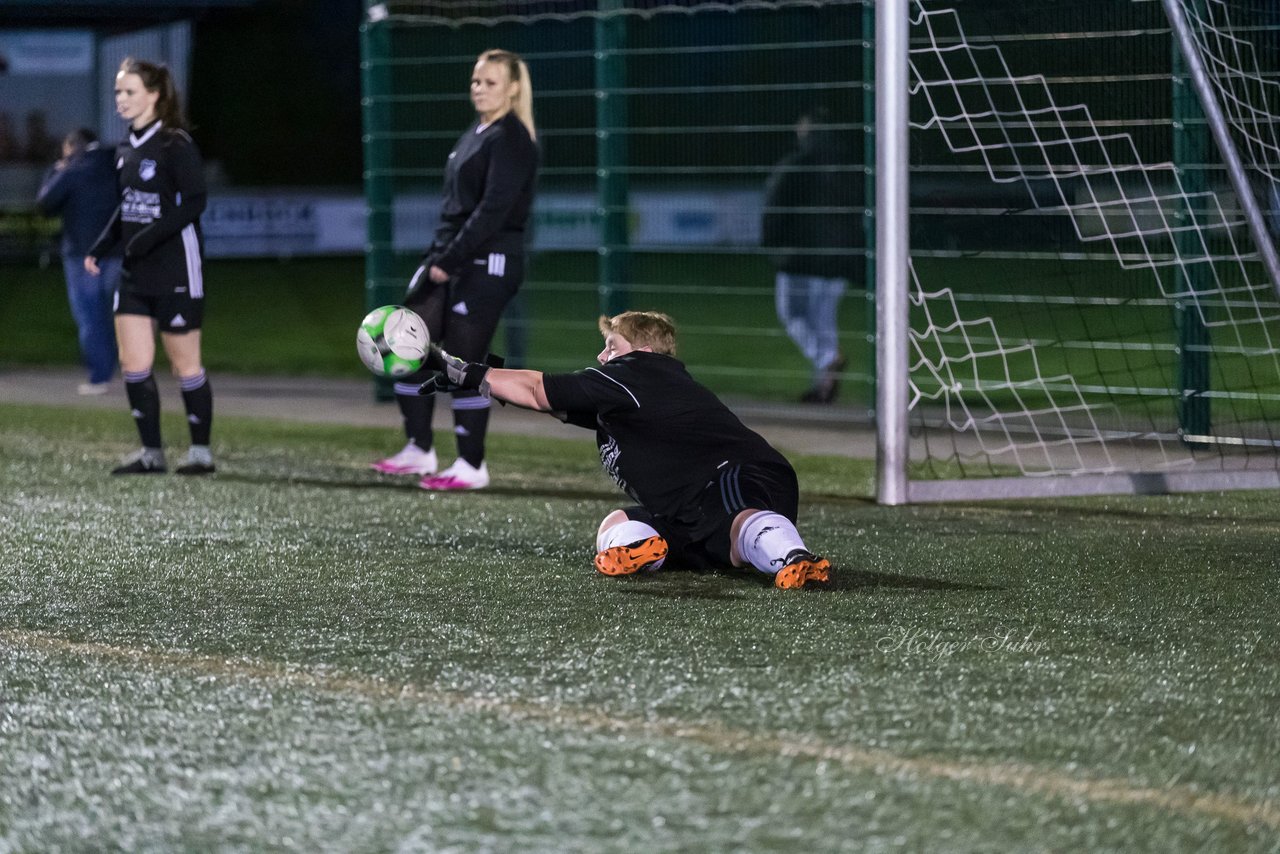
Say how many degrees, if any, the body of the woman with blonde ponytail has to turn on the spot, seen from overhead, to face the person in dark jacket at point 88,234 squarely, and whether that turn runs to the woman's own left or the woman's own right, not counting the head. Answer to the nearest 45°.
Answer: approximately 90° to the woman's own right

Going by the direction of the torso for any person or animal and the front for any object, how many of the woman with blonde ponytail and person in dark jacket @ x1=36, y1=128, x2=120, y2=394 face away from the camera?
0

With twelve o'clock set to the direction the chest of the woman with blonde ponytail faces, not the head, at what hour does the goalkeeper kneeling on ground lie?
The goalkeeper kneeling on ground is roughly at 10 o'clock from the woman with blonde ponytail.

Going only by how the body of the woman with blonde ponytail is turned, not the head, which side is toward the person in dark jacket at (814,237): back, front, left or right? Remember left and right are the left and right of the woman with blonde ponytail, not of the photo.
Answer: back

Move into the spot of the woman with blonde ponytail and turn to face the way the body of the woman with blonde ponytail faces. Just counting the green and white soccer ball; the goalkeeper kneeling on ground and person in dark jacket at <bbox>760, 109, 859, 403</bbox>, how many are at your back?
1
